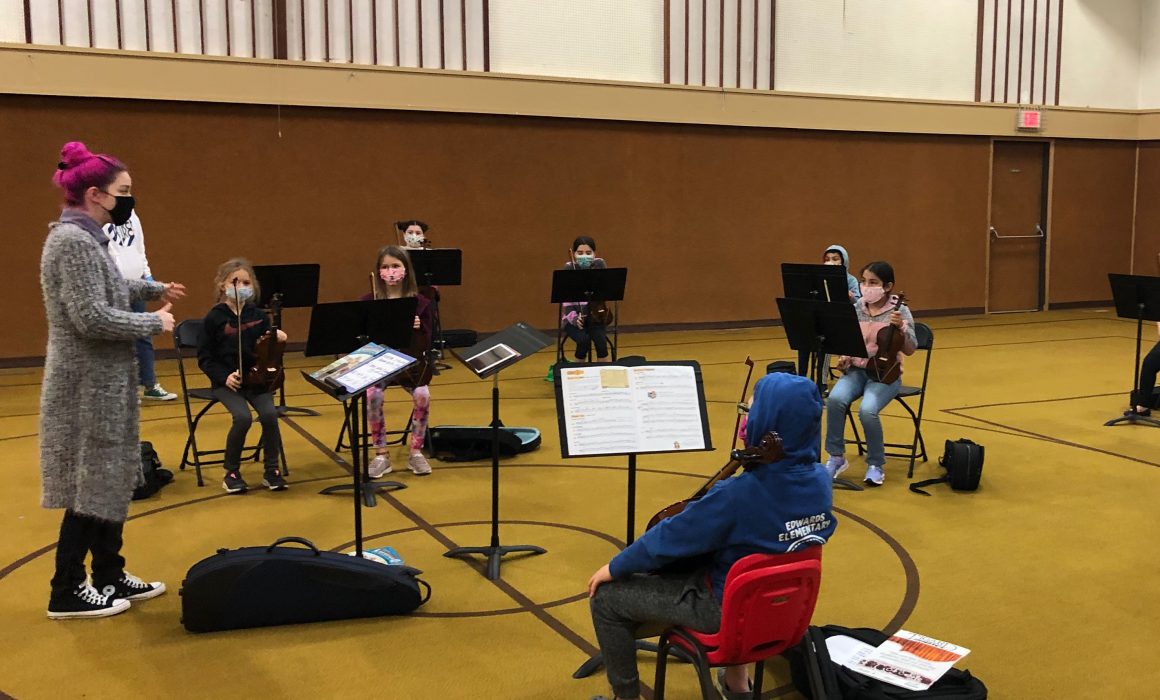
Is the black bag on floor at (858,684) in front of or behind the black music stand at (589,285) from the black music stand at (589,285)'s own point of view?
behind

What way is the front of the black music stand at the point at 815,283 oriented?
away from the camera

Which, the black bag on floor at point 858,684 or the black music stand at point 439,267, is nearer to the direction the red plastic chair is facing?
the black music stand

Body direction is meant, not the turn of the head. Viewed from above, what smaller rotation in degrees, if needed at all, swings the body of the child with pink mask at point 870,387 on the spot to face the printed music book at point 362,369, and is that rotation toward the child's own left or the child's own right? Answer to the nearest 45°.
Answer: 0° — they already face it

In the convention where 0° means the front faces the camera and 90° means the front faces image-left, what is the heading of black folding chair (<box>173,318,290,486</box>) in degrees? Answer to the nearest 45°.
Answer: approximately 315°

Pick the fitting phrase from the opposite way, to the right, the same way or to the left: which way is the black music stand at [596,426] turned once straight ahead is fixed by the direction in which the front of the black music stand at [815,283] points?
the opposite way

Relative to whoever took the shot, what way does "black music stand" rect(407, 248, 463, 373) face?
facing away from the viewer

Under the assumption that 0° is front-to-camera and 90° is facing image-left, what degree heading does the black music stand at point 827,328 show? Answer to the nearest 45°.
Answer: approximately 225°

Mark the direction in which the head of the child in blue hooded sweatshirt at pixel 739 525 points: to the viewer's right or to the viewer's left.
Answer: to the viewer's left

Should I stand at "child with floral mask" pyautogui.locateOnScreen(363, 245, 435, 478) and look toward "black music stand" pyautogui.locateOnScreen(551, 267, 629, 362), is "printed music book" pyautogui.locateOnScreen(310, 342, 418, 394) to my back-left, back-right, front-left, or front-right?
back-right

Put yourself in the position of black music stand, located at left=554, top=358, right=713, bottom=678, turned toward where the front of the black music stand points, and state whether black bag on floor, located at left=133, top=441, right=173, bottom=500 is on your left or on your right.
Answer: on your right

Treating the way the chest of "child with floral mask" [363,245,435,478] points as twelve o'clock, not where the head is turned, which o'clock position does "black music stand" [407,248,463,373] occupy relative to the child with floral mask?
The black music stand is roughly at 6 o'clock from the child with floral mask.
